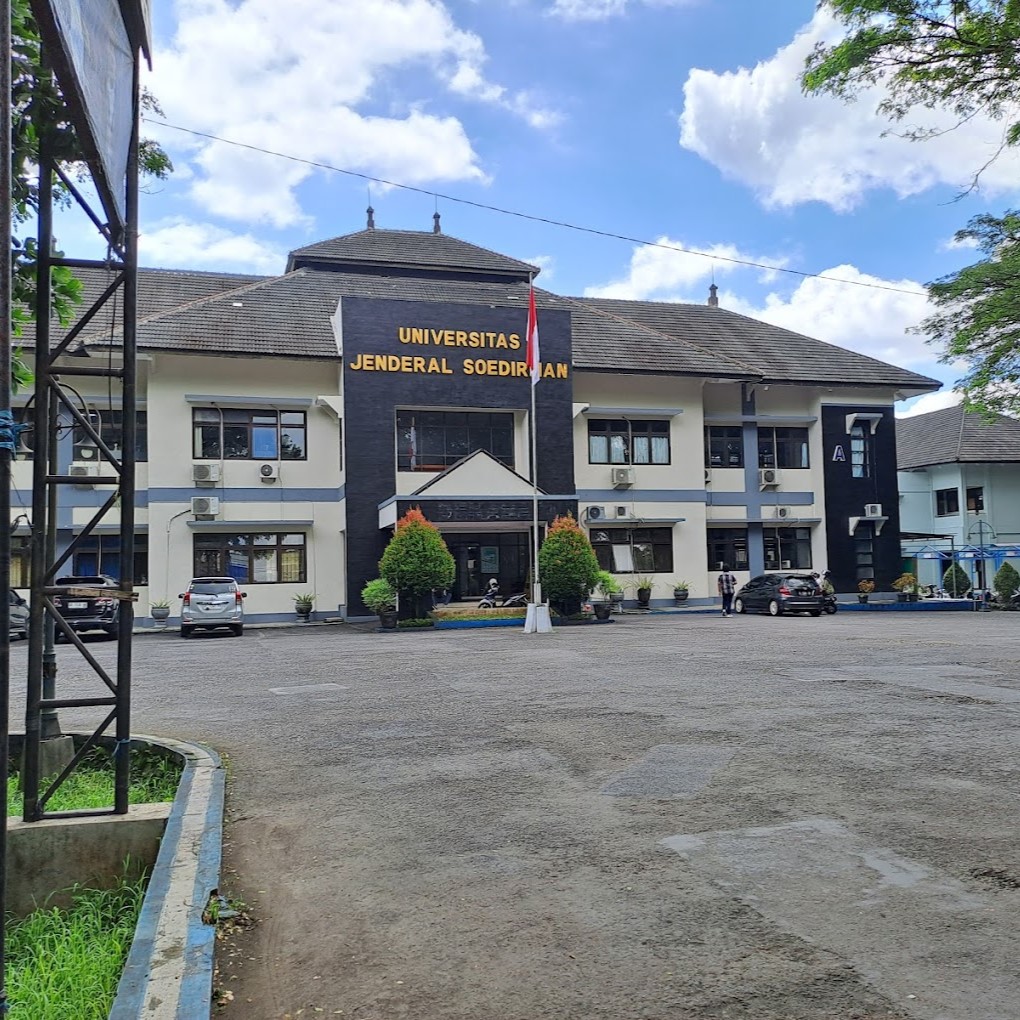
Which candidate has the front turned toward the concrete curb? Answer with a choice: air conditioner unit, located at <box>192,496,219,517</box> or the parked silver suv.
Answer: the air conditioner unit

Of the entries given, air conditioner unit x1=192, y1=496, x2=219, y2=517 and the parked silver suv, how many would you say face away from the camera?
1

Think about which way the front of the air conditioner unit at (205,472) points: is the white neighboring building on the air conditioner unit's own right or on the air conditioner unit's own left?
on the air conditioner unit's own left

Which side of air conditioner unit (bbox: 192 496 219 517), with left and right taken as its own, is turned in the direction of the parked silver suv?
front

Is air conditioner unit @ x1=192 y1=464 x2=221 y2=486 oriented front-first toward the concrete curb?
yes

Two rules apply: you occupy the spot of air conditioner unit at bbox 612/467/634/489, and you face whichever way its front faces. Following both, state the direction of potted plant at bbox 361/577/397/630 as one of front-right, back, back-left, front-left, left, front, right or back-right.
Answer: front-right

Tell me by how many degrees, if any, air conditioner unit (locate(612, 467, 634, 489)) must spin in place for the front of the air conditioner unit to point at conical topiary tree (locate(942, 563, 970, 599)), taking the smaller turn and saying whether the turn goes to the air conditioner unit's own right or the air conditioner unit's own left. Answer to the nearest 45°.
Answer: approximately 135° to the air conditioner unit's own left

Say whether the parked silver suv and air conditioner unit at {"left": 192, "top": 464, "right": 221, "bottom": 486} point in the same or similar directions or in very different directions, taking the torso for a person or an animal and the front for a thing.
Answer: very different directions

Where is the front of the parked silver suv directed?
away from the camera

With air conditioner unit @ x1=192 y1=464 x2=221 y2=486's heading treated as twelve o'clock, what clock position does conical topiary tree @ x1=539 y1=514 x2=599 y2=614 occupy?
The conical topiary tree is roughly at 10 o'clock from the air conditioner unit.
